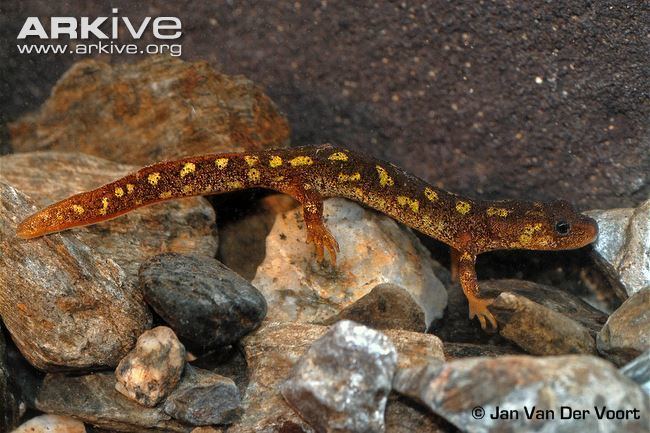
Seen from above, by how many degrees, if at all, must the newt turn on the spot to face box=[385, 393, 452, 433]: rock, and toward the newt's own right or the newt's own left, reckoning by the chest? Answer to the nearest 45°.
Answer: approximately 90° to the newt's own right

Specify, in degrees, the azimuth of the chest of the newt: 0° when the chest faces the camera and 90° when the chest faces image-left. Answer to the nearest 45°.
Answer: approximately 270°

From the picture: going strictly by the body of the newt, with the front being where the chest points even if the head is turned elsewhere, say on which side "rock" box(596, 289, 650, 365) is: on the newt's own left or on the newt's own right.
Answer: on the newt's own right

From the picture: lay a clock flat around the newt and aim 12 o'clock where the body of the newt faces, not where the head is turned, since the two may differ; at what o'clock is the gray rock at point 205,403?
The gray rock is roughly at 4 o'clock from the newt.

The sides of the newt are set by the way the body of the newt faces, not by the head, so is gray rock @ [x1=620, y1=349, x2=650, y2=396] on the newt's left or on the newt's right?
on the newt's right

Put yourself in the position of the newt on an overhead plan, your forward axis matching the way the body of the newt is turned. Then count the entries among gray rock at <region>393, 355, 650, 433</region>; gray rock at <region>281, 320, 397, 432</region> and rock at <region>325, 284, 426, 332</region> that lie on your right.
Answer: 3

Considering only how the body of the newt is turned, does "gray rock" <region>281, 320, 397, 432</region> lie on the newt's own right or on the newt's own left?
on the newt's own right

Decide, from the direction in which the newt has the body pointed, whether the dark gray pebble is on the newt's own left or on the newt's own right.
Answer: on the newt's own right
